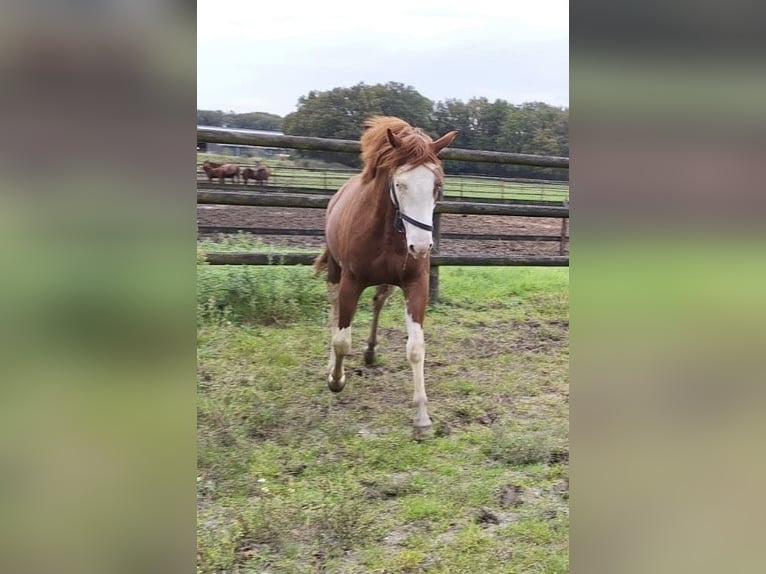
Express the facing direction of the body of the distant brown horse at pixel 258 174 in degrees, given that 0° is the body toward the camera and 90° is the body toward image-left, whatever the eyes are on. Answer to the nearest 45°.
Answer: approximately 90°

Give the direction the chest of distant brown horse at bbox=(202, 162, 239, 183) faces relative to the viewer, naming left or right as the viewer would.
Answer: facing to the left of the viewer

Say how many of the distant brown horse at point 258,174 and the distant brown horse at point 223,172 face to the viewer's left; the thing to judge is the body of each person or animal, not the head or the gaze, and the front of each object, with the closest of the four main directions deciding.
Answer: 2

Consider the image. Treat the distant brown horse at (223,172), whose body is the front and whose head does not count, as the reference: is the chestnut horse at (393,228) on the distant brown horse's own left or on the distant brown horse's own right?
on the distant brown horse's own left

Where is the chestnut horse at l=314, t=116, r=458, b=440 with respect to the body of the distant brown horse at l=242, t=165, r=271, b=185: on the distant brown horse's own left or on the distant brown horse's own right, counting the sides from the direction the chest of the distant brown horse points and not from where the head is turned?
on the distant brown horse's own left
